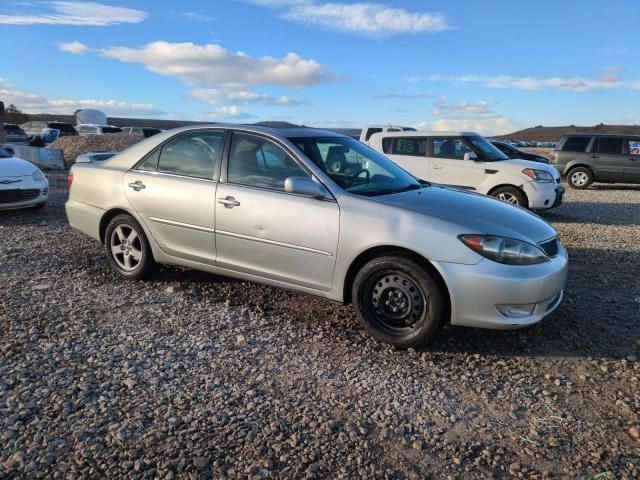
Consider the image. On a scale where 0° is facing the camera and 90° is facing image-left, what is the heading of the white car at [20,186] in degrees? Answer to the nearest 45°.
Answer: approximately 315°

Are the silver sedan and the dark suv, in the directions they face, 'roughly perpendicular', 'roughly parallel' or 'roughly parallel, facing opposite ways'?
roughly parallel

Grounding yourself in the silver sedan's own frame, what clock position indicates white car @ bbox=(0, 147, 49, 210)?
The white car is roughly at 6 o'clock from the silver sedan.

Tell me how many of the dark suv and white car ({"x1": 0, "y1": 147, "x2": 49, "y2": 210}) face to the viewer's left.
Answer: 0

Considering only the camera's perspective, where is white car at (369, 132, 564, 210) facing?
facing the viewer and to the right of the viewer

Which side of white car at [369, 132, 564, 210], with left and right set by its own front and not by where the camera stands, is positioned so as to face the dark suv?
left

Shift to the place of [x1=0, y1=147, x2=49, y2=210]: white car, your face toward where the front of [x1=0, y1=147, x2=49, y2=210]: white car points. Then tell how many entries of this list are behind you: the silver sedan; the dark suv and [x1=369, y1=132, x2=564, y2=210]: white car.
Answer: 0

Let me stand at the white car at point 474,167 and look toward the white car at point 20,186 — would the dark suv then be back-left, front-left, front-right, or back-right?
back-right

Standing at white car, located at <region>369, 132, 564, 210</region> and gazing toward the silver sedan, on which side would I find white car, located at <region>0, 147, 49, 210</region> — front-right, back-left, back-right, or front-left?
front-right

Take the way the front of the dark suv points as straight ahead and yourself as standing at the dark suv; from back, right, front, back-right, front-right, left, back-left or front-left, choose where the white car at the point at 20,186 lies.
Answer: back-right

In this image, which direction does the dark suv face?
to the viewer's right

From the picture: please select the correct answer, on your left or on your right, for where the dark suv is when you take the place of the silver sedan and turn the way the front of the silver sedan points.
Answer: on your left

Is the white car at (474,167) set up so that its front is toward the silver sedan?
no

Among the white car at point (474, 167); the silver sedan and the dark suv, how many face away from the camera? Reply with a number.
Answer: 0

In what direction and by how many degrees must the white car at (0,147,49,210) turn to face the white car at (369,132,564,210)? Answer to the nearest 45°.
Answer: approximately 45° to its left

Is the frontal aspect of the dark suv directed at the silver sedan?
no

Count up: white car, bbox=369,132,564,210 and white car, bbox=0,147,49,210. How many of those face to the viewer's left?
0

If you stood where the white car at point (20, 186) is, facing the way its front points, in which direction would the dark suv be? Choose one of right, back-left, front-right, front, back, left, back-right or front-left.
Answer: front-left
